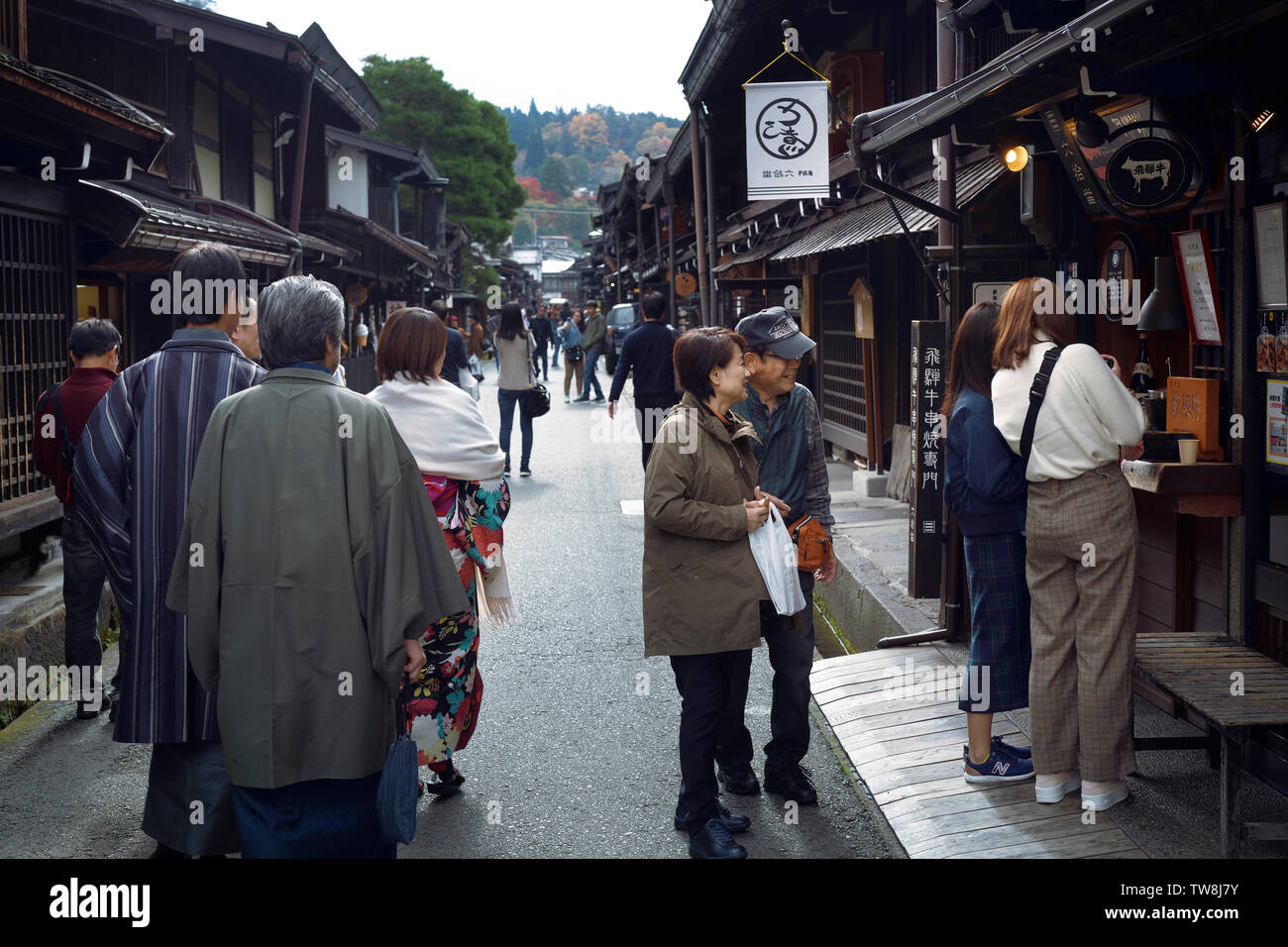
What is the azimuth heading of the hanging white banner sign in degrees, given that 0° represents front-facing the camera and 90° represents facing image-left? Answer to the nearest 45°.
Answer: approximately 0°

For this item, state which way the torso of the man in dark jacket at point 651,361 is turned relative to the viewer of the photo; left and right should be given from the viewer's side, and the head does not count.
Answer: facing away from the viewer

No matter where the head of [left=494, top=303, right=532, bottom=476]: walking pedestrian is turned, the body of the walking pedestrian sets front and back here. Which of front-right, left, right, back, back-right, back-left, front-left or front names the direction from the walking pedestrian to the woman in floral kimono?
back

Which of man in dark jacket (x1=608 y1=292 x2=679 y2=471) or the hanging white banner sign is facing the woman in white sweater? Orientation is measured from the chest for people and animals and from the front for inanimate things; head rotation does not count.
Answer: the hanging white banner sign

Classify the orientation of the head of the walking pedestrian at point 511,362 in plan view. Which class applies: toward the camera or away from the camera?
away from the camera

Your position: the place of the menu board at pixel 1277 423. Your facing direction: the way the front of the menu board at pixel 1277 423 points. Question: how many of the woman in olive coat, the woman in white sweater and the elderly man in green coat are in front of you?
3

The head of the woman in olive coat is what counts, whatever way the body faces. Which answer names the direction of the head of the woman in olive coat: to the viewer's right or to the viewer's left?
to the viewer's right

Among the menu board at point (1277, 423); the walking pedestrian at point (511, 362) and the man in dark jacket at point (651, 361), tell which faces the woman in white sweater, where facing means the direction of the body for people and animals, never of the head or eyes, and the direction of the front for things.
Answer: the menu board

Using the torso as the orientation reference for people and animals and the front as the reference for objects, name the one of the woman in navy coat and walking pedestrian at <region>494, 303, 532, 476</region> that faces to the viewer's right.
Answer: the woman in navy coat
